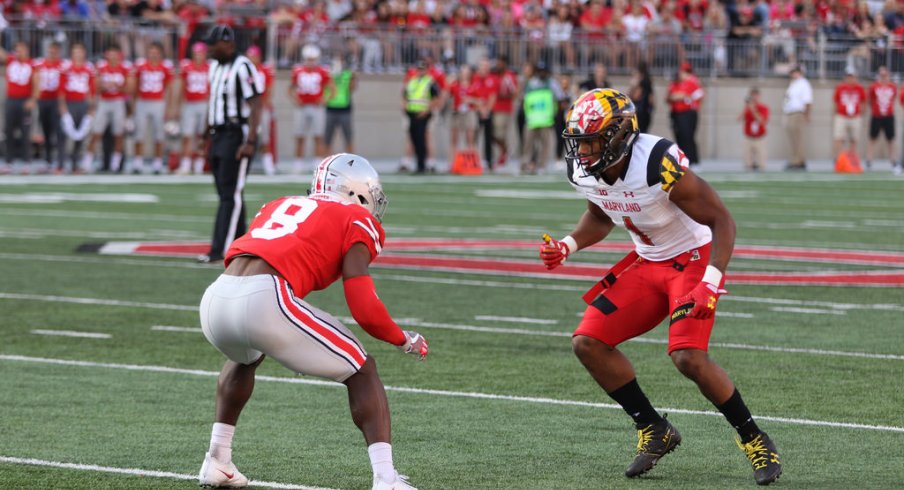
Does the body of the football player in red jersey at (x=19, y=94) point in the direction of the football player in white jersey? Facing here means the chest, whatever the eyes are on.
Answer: yes

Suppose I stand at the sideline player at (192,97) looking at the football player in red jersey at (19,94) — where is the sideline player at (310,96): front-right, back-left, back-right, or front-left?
back-right

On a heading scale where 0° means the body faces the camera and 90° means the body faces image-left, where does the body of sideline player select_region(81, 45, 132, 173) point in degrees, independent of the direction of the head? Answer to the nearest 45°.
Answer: approximately 0°

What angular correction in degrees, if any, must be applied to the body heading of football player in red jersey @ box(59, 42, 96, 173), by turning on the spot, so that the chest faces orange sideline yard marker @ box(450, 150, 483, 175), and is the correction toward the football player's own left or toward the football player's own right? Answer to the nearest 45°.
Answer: approximately 90° to the football player's own left

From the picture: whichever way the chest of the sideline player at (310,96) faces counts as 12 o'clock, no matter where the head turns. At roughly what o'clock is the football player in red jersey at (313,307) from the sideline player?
The football player in red jersey is roughly at 12 o'clock from the sideline player.
